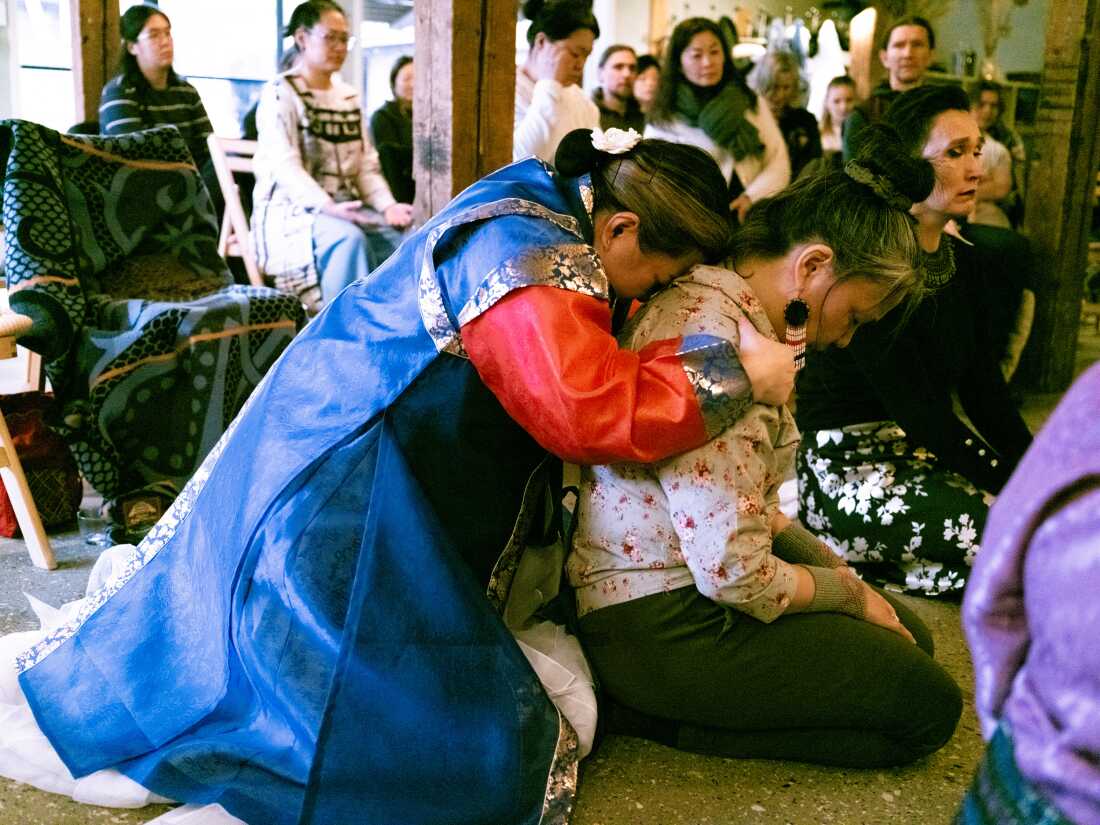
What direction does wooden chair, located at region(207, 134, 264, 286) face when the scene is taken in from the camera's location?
facing the viewer and to the right of the viewer

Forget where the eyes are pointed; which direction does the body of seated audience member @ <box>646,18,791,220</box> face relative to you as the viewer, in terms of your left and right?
facing the viewer

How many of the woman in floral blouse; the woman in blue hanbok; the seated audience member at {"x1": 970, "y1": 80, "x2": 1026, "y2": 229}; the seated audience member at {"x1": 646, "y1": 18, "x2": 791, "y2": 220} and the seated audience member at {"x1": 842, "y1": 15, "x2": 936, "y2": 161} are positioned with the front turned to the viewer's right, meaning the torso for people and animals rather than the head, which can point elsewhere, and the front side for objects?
2

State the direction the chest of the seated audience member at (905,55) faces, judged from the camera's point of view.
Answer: toward the camera

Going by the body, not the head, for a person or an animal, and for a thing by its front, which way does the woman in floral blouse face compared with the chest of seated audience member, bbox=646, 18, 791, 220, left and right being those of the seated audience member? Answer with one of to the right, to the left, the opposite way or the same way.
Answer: to the left

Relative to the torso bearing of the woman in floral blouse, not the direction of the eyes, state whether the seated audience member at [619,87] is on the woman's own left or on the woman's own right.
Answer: on the woman's own left

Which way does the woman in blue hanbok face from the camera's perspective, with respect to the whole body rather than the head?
to the viewer's right

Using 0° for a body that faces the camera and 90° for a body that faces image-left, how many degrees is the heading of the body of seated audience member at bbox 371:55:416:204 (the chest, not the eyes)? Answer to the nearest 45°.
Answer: approximately 315°

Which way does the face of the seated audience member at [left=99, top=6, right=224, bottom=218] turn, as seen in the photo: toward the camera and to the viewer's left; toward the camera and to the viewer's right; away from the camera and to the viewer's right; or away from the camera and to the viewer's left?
toward the camera and to the viewer's right

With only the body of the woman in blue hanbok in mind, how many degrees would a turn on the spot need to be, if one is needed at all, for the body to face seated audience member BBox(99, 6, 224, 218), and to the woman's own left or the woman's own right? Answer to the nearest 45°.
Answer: approximately 90° to the woman's own left

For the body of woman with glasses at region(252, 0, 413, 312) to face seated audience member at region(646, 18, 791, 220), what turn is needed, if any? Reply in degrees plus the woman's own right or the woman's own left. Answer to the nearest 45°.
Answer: approximately 45° to the woman's own left

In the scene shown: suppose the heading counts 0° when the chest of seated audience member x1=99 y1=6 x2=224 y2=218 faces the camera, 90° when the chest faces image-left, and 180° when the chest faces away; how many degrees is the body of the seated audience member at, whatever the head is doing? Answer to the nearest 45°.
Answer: approximately 315°

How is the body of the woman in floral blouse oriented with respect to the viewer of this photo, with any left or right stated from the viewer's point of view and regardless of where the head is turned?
facing to the right of the viewer

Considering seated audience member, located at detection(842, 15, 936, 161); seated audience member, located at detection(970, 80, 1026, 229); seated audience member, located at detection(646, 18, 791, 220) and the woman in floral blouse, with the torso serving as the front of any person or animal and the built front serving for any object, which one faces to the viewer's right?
the woman in floral blouse

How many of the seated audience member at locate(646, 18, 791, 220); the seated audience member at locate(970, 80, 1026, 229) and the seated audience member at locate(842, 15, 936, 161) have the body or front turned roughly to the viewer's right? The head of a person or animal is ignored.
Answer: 0

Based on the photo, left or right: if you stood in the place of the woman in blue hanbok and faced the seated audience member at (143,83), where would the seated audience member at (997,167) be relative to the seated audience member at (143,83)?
right
